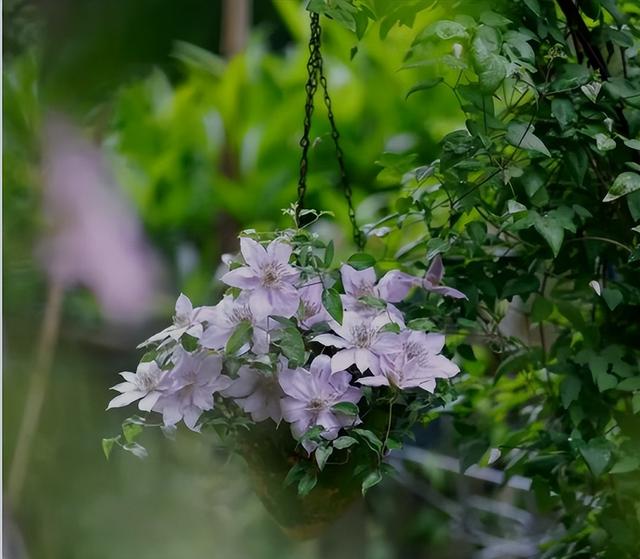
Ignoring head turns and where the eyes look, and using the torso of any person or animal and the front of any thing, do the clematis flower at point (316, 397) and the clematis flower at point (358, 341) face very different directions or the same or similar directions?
same or similar directions

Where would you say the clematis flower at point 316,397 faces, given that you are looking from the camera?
facing the viewer

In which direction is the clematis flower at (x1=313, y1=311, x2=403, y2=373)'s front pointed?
toward the camera

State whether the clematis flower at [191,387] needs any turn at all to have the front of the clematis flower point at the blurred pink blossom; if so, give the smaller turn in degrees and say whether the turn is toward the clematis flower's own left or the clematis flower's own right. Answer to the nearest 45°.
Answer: approximately 180°

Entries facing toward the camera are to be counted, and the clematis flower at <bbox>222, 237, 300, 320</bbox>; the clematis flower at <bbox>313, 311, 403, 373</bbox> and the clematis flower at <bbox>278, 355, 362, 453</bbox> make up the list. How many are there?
3

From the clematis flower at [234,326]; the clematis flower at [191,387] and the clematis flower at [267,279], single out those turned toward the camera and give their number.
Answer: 3

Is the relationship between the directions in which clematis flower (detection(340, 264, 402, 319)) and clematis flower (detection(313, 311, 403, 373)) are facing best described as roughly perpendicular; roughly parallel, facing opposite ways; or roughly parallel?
roughly parallel

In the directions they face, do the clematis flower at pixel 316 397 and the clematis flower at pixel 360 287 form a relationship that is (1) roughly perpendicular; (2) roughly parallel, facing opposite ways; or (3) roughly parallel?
roughly parallel

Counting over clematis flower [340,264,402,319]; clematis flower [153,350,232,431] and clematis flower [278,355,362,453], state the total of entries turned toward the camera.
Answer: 3
